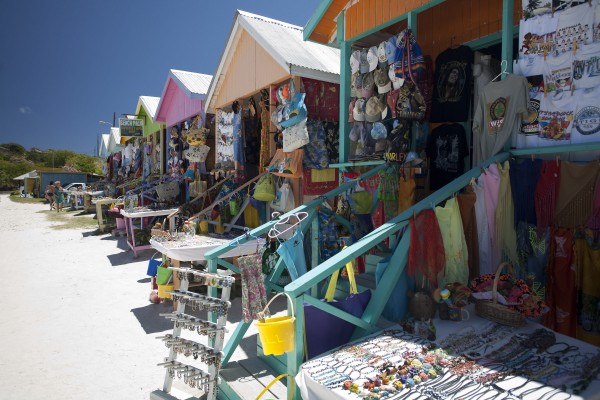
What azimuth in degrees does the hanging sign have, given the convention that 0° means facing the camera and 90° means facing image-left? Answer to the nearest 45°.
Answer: approximately 0°

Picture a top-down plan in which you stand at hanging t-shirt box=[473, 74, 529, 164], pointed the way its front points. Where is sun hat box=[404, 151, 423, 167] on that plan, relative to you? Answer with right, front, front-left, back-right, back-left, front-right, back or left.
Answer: right

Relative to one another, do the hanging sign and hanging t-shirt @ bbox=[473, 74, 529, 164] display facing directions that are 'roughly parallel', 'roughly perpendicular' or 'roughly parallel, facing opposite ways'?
roughly perpendicular

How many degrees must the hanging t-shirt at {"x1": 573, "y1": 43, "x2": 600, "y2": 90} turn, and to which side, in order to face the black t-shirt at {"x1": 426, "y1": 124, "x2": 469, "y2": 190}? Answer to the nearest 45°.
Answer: approximately 135° to its right

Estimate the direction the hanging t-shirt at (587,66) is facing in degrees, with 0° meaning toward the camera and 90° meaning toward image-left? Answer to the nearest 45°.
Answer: approximately 0°

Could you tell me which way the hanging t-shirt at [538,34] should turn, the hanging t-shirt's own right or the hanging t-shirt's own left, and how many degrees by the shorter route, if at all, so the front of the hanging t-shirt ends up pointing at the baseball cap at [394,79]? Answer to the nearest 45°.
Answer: approximately 135° to the hanging t-shirt's own right
